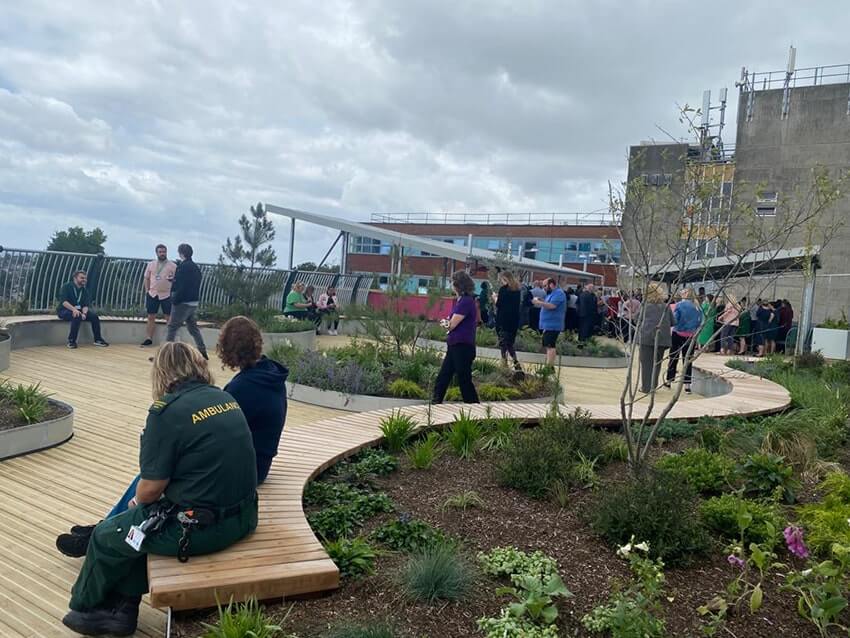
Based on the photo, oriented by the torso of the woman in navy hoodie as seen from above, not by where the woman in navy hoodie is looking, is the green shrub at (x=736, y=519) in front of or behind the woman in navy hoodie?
behind

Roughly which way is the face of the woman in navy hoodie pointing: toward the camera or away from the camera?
away from the camera

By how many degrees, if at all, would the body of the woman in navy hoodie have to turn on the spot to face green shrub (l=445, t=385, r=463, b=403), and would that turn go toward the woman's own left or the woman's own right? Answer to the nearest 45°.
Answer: approximately 90° to the woman's own right

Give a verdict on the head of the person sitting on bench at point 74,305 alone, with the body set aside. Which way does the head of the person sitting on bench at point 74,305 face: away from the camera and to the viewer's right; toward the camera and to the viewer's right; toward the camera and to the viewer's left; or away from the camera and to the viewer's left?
toward the camera and to the viewer's right

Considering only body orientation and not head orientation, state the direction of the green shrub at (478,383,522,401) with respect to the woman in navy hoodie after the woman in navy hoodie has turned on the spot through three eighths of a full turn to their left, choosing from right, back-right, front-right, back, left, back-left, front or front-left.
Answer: back-left

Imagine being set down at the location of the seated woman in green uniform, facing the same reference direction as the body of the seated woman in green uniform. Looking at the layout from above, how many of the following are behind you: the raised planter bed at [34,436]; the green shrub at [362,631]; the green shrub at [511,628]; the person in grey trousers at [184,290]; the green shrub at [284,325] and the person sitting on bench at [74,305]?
2

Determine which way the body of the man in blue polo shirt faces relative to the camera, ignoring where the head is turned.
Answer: to the viewer's left

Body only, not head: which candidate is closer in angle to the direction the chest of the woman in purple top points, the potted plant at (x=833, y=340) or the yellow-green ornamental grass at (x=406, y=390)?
the yellow-green ornamental grass
